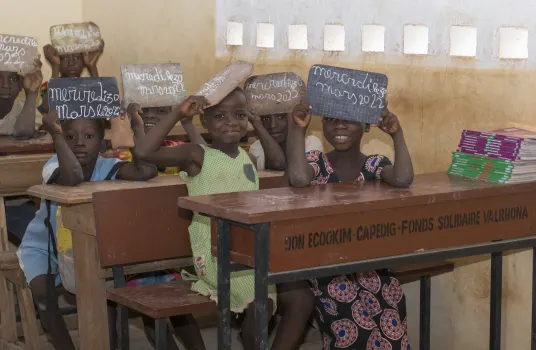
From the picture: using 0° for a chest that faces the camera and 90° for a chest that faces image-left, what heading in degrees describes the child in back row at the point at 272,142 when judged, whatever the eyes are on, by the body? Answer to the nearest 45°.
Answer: approximately 0°

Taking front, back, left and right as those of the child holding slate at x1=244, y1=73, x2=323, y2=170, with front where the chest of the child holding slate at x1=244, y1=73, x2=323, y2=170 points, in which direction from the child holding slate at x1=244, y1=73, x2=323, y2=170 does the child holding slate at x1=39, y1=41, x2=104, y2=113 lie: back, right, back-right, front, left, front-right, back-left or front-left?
back-right

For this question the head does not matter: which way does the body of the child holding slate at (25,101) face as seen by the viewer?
toward the camera

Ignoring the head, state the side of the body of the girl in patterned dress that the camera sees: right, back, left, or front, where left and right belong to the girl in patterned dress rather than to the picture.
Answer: front

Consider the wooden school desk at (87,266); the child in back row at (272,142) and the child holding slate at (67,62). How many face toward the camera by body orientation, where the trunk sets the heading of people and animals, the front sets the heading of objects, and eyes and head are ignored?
3

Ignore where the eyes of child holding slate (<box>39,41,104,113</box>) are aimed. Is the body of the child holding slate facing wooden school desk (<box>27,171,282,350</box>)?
yes

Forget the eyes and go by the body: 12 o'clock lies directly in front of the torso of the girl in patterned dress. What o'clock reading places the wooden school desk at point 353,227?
The wooden school desk is roughly at 12 o'clock from the girl in patterned dress.

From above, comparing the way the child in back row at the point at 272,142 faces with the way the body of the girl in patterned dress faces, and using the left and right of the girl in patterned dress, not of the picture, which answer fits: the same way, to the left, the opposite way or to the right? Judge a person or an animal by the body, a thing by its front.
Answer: the same way

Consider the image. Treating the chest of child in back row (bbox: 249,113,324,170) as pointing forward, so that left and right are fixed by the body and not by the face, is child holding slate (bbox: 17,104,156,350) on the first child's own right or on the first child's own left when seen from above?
on the first child's own right

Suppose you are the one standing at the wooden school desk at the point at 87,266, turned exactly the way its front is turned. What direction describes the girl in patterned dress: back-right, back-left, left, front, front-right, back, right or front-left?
left

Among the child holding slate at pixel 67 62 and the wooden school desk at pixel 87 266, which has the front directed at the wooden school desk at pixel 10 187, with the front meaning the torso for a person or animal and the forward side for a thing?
the child holding slate

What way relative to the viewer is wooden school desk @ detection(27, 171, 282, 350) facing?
toward the camera

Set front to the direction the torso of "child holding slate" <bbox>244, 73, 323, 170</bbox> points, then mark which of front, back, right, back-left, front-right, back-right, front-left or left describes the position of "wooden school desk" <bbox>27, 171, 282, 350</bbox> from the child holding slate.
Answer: front-right

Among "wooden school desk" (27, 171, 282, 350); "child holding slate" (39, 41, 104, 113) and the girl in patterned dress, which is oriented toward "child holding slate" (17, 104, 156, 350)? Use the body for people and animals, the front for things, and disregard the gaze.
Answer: "child holding slate" (39, 41, 104, 113)

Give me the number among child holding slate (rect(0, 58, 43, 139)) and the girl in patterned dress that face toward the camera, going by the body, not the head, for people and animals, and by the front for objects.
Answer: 2

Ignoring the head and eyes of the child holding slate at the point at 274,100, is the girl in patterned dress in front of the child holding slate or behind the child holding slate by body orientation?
in front
